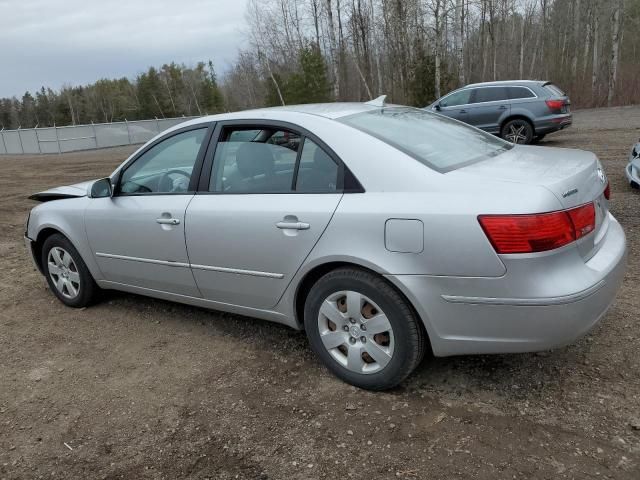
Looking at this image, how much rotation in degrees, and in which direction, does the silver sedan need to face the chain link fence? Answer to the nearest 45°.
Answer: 0° — it already faces it

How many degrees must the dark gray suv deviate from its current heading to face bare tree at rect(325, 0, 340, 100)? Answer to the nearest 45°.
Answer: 0° — it already faces it

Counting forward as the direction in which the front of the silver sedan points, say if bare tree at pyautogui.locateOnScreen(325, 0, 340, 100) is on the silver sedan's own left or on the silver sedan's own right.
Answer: on the silver sedan's own right

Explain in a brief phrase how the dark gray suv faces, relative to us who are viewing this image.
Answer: facing away from the viewer and to the left of the viewer

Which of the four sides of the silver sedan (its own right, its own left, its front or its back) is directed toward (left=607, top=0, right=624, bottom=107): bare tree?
right

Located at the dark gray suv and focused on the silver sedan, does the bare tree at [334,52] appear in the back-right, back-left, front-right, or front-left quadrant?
back-right

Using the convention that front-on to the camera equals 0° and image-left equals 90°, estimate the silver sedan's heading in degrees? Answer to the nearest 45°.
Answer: approximately 135°
